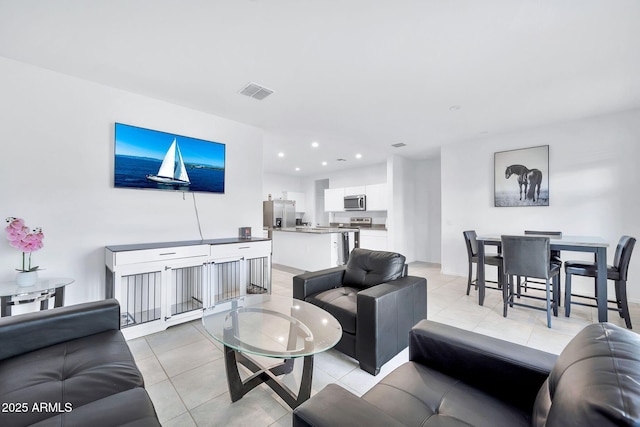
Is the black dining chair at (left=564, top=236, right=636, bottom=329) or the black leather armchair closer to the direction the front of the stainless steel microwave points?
the black leather armchair

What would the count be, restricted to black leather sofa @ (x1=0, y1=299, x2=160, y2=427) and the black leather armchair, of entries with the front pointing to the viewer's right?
1

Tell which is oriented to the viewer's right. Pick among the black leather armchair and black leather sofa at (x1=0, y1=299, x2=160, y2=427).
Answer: the black leather sofa

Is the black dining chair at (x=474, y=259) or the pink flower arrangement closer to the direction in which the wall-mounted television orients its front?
the black dining chair

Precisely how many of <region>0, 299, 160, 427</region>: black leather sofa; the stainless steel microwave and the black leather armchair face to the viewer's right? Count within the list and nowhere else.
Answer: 1

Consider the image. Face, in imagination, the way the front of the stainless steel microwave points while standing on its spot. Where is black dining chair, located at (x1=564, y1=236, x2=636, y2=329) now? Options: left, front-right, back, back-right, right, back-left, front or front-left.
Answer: left

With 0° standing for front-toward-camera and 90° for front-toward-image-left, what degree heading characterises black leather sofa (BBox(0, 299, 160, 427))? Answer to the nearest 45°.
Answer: approximately 270°

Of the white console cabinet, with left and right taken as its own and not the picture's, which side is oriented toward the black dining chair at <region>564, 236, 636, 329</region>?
front

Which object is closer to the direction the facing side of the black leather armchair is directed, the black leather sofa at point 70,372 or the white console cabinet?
the black leather sofa

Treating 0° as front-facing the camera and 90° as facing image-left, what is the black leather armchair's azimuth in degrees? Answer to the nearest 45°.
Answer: approximately 45°

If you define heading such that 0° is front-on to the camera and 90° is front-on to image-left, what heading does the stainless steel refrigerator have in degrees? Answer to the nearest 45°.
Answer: approximately 315°

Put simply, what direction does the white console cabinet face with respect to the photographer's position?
facing the viewer and to the right of the viewer
